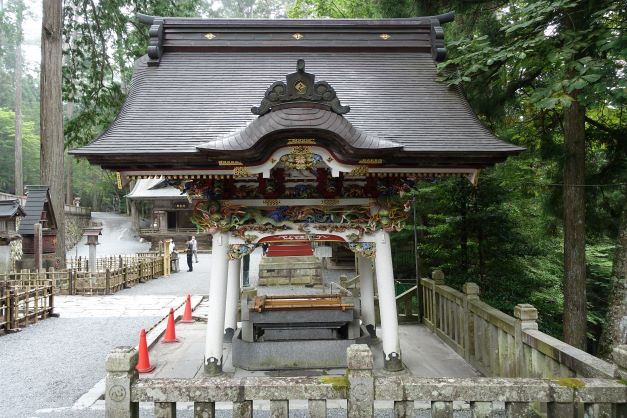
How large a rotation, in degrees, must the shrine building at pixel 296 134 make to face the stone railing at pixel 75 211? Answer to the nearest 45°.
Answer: approximately 135° to its right

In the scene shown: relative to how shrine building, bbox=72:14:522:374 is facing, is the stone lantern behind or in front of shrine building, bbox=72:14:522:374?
behind

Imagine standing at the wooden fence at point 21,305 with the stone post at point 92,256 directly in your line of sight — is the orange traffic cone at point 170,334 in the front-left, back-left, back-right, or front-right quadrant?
back-right

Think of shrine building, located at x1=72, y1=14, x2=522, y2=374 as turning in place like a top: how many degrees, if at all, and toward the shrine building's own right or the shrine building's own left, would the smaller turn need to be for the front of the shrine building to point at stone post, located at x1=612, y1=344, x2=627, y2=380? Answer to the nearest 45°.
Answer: approximately 45° to the shrine building's own left

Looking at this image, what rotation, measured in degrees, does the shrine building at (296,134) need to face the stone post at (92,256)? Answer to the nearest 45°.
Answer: approximately 135° to its right

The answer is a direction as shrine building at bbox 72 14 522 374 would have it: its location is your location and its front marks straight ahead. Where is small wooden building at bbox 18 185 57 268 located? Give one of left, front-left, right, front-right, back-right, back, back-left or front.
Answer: back-right

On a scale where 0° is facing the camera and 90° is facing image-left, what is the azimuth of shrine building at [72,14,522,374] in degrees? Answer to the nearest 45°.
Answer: approximately 0°

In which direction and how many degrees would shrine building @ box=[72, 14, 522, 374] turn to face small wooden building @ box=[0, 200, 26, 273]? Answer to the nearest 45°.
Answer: approximately 135° to its right

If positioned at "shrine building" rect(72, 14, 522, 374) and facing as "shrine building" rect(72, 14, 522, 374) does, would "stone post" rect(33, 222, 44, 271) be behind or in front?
behind
